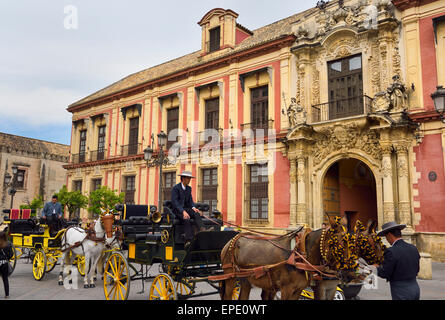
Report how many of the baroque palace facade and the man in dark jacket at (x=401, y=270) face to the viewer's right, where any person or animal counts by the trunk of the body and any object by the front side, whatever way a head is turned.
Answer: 0

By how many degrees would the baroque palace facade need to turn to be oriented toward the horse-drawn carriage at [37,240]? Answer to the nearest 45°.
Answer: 0° — it already faces it

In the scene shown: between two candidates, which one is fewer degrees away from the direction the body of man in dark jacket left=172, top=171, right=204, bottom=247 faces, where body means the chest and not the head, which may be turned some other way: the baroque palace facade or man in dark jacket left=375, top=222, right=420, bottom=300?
the man in dark jacket

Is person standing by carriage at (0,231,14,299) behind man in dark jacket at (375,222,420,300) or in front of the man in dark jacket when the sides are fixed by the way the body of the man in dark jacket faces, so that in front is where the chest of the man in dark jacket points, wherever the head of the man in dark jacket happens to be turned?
in front

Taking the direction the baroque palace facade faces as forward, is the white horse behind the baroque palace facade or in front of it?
in front

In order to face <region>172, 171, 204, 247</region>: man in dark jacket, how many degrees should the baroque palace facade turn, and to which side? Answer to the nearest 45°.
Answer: approximately 45° to its left

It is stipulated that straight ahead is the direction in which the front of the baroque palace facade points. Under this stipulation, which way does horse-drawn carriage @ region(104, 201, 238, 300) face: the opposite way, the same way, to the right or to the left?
to the left

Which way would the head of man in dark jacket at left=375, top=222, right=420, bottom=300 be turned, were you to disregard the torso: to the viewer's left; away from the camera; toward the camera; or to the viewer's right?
to the viewer's left

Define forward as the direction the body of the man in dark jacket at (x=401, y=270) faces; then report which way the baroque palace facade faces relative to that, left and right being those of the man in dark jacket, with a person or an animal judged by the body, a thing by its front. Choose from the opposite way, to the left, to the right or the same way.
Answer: to the left

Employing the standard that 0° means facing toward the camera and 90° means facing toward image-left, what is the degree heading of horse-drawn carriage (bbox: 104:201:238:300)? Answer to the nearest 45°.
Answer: approximately 315°

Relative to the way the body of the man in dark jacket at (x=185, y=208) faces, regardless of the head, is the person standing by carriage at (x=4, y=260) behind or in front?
behind

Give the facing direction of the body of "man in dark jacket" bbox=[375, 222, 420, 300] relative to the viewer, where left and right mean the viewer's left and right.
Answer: facing away from the viewer and to the left of the viewer

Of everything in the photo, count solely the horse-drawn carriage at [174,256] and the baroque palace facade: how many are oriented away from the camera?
0
